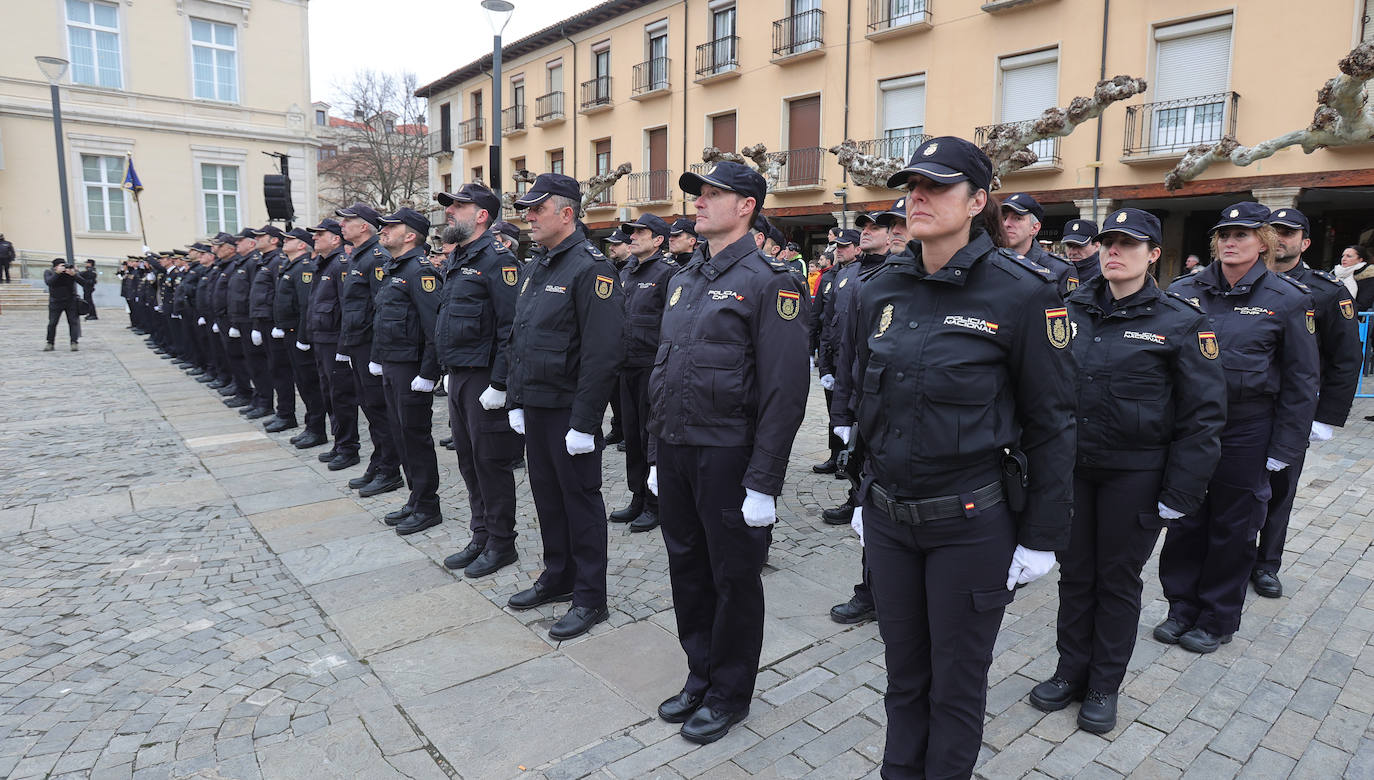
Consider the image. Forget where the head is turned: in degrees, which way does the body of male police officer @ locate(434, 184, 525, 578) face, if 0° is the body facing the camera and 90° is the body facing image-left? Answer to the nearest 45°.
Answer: approximately 45°

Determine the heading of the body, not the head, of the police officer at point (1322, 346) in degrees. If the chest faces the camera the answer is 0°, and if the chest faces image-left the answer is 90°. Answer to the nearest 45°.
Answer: approximately 45°

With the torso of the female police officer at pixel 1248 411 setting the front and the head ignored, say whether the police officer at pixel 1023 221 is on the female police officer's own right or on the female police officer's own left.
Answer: on the female police officer's own right

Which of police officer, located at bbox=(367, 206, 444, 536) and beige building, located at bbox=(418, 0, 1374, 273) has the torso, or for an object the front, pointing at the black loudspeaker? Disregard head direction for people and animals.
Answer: the beige building

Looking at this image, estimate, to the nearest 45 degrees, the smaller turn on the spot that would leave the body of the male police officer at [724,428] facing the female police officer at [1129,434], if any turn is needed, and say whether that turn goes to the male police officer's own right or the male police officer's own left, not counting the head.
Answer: approximately 135° to the male police officer's own left

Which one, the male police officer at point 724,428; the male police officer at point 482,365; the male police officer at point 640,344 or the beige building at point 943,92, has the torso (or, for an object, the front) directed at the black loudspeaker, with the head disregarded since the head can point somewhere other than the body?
the beige building

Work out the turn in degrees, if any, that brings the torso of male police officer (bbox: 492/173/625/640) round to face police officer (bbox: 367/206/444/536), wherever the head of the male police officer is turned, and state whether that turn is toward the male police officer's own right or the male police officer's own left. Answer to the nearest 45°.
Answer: approximately 90° to the male police officer's own right

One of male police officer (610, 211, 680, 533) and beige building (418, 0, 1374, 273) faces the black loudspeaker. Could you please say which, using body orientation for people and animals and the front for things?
the beige building

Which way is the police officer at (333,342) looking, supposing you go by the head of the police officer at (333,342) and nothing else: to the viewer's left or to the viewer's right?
to the viewer's left

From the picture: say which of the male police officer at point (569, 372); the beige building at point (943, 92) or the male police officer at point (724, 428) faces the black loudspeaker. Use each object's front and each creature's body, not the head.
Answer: the beige building
